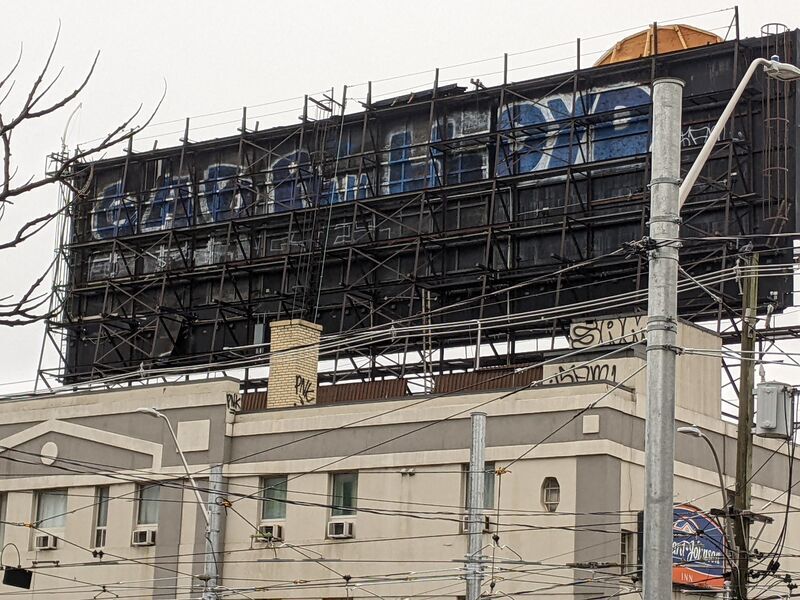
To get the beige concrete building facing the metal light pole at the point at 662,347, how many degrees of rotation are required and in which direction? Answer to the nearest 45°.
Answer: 0° — it already faces it

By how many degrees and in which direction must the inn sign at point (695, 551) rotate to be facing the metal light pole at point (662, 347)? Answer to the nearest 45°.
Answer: approximately 45° to its right

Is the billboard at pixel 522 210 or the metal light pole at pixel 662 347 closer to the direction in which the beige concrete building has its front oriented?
the metal light pole

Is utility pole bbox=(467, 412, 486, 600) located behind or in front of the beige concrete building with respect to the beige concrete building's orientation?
in front

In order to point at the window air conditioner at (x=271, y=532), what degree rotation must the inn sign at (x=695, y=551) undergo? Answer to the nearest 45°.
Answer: approximately 135° to its right

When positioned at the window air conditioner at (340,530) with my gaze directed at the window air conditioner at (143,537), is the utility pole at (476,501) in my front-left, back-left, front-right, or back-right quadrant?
back-left

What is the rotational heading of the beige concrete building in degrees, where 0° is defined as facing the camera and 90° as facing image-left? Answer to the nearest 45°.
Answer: approximately 0°
